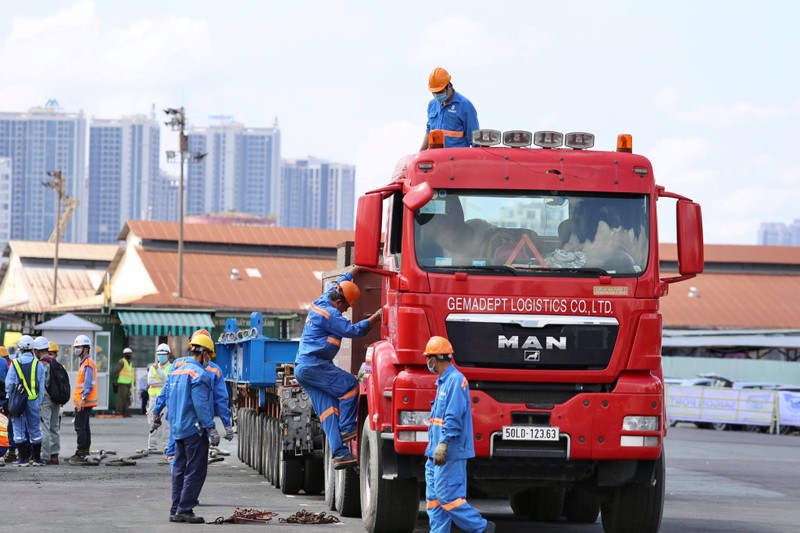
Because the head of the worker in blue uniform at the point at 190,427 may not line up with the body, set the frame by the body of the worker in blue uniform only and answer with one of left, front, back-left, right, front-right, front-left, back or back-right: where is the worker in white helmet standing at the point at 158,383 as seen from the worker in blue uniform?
front-left

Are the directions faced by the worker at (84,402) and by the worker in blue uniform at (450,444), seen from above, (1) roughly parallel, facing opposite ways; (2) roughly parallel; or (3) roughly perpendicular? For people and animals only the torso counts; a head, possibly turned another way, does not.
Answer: roughly parallel

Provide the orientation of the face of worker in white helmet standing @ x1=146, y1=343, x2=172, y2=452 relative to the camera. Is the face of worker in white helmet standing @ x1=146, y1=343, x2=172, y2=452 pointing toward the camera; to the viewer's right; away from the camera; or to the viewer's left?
toward the camera

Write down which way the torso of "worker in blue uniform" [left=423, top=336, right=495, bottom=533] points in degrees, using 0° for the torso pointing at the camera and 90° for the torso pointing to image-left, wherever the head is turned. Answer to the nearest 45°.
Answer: approximately 90°

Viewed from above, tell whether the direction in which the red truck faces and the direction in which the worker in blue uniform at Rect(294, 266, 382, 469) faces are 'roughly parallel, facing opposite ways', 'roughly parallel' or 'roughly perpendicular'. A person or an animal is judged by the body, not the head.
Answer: roughly perpendicular

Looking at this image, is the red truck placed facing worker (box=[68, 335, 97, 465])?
no

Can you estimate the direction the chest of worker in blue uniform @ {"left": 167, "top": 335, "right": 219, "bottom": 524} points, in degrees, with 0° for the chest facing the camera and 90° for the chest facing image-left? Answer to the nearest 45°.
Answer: approximately 225°

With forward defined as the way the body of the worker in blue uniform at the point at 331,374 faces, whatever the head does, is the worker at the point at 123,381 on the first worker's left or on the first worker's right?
on the first worker's left

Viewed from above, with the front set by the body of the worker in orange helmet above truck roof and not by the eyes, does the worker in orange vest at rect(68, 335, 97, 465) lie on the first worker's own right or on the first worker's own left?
on the first worker's own right

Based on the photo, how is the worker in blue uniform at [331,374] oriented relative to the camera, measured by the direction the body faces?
to the viewer's right

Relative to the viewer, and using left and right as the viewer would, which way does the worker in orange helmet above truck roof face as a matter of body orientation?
facing the viewer and to the left of the viewer

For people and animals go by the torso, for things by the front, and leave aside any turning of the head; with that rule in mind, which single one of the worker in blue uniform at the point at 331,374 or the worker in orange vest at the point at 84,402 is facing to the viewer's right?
the worker in blue uniform

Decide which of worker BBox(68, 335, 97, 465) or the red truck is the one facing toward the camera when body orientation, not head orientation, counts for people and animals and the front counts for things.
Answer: the red truck

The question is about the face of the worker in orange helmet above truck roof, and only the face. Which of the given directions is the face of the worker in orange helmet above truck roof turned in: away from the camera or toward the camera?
toward the camera

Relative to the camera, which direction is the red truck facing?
toward the camera
